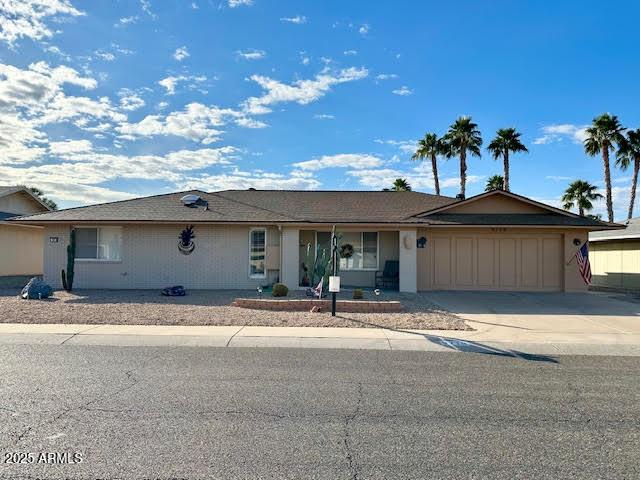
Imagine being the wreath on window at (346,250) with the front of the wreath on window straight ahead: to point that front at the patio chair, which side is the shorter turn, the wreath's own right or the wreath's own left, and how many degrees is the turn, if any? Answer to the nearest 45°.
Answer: approximately 90° to the wreath's own left

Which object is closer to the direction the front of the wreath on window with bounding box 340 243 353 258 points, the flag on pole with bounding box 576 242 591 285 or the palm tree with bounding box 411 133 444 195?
the flag on pole

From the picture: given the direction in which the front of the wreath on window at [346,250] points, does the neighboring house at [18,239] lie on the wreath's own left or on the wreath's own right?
on the wreath's own right

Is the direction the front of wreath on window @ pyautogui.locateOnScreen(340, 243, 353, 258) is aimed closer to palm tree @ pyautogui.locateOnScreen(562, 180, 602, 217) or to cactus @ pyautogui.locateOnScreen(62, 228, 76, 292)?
the cactus

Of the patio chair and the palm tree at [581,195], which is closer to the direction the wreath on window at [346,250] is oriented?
the patio chair

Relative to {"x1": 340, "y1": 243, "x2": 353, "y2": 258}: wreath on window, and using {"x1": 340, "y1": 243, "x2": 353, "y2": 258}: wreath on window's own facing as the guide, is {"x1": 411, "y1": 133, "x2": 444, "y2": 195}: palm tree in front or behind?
behind

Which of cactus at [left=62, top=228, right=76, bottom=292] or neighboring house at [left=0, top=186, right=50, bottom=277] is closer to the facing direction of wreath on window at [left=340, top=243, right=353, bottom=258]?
the cactus

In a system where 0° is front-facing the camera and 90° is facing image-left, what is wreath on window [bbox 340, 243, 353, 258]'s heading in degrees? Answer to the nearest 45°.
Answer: approximately 0°

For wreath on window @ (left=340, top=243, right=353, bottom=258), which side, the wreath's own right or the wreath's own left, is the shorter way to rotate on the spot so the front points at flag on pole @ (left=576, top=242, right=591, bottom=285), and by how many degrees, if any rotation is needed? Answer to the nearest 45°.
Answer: approximately 90° to the wreath's own left

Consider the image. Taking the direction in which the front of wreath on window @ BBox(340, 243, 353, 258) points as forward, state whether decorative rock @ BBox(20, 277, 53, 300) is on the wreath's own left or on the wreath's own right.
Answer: on the wreath's own right

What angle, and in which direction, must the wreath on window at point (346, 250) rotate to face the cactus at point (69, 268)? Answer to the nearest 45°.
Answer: approximately 90° to its right
